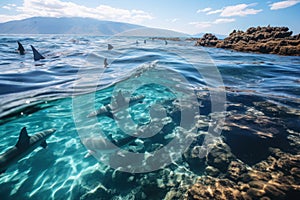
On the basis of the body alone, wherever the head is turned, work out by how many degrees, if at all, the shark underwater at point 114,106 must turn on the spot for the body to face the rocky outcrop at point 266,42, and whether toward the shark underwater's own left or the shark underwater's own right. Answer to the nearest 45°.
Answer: approximately 135° to the shark underwater's own right

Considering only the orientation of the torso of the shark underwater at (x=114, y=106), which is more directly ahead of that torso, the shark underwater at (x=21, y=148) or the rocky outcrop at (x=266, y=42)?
the shark underwater

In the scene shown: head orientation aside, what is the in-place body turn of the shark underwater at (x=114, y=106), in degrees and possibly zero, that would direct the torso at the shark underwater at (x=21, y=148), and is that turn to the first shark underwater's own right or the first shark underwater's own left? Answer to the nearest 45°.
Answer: approximately 45° to the first shark underwater's own left
